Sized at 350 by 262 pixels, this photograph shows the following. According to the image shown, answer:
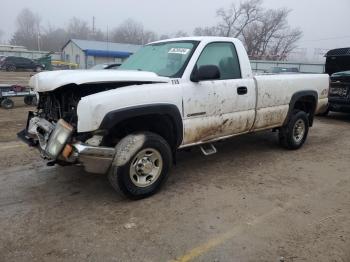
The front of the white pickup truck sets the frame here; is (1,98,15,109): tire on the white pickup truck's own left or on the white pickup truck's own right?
on the white pickup truck's own right

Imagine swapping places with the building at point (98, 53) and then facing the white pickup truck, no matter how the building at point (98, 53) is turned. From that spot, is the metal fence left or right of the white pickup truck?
left

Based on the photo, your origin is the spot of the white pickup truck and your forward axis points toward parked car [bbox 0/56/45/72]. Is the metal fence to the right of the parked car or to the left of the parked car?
right

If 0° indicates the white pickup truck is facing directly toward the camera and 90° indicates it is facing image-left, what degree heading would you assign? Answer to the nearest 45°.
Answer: approximately 45°
